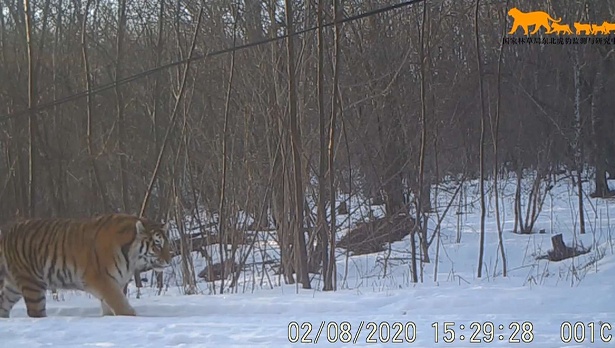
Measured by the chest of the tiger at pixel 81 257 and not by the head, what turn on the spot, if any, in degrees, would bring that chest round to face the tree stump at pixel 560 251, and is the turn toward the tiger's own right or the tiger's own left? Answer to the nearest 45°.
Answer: approximately 45° to the tiger's own left

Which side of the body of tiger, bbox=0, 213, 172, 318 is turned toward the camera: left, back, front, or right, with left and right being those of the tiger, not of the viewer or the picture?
right
